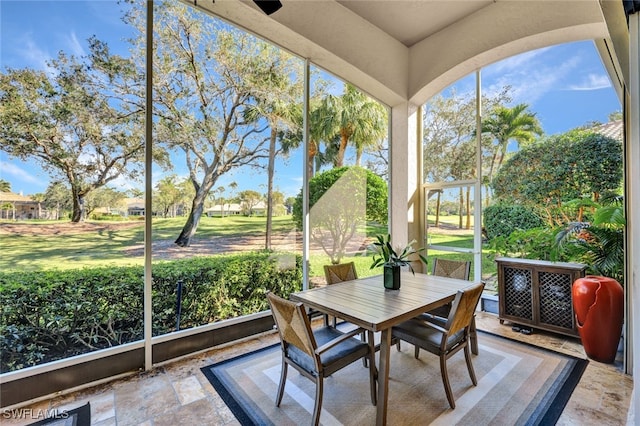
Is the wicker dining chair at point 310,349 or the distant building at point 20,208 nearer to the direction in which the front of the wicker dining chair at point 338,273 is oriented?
the wicker dining chair

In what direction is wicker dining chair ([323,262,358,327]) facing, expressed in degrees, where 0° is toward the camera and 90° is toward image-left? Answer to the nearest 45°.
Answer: approximately 315°

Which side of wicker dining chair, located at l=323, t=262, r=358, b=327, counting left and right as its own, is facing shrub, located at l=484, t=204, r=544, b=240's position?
left

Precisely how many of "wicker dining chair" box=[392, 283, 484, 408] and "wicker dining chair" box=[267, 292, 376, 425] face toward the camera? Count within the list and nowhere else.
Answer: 0

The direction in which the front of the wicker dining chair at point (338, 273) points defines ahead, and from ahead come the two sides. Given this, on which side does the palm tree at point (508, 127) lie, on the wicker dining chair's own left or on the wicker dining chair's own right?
on the wicker dining chair's own left

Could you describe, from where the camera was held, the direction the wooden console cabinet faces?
facing the viewer and to the left of the viewer

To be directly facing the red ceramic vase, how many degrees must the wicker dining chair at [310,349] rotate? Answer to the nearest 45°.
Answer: approximately 45° to its right

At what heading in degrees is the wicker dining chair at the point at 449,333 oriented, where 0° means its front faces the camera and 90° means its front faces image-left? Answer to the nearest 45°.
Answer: approximately 135°

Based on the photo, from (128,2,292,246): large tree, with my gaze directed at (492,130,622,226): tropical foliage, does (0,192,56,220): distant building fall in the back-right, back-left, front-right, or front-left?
back-right

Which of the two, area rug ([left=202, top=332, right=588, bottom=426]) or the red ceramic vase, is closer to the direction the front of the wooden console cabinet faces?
the area rug
